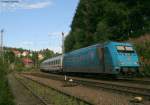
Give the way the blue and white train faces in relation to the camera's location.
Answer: facing the viewer and to the right of the viewer
